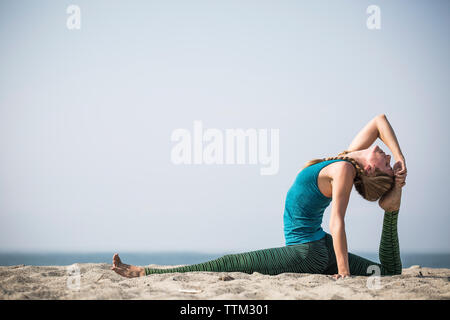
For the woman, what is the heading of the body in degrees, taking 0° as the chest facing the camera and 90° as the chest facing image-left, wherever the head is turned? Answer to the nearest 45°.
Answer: approximately 90°
